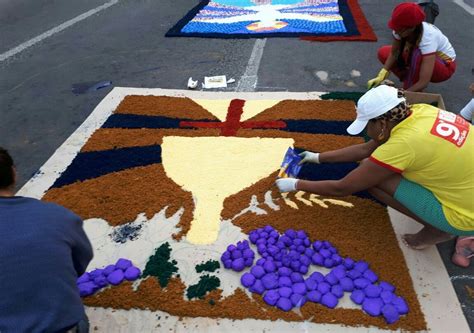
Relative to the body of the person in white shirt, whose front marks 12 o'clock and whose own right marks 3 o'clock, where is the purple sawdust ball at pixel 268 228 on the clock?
The purple sawdust ball is roughly at 11 o'clock from the person in white shirt.

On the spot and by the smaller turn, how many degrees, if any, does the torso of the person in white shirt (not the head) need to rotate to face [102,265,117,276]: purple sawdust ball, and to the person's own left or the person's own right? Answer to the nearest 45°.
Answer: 0° — they already face it

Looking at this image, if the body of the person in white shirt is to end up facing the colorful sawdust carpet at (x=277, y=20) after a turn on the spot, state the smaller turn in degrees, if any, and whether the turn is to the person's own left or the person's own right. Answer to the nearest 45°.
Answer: approximately 90° to the person's own right

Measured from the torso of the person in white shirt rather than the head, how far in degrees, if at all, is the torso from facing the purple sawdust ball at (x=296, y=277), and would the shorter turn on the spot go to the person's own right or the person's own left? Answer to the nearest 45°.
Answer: approximately 45° to the person's own left

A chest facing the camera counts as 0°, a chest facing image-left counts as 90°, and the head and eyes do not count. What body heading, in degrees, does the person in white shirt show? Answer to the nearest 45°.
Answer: approximately 45°

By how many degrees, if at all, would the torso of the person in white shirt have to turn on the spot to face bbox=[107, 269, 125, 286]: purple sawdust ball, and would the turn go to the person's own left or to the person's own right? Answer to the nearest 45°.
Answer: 0° — they already face it
